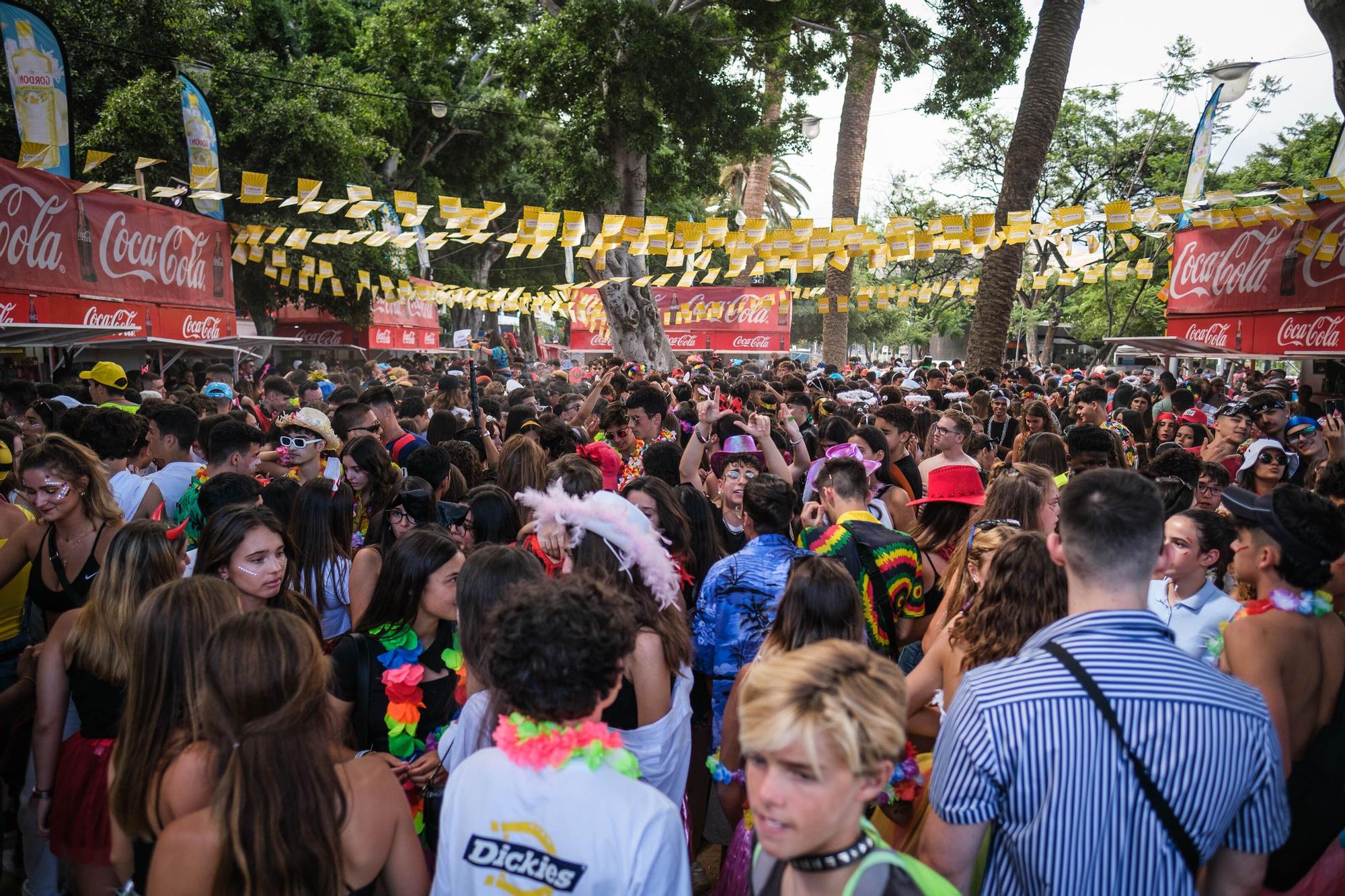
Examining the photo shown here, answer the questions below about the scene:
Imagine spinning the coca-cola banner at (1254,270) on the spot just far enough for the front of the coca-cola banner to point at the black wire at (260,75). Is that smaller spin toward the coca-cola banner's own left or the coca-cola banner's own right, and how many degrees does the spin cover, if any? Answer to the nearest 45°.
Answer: approximately 45° to the coca-cola banner's own right

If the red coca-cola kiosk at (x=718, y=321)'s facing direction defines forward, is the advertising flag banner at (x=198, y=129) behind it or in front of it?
in front

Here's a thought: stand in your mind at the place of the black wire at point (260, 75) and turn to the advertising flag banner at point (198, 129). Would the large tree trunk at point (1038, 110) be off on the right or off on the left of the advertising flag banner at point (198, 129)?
left

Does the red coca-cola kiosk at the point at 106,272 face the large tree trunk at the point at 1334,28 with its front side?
yes

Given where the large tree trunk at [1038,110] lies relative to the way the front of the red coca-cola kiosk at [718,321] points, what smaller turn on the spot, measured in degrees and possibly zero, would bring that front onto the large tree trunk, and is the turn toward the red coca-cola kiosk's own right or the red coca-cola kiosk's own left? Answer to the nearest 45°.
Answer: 0° — it already faces it

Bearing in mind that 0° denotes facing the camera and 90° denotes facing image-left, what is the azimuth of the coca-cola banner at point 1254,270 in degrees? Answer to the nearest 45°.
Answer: approximately 45°

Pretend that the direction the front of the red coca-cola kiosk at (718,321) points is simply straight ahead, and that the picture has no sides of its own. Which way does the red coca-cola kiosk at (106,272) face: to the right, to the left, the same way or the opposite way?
to the left

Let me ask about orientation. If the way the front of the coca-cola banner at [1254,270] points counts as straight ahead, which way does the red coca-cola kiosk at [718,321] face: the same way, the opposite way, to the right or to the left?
to the left
